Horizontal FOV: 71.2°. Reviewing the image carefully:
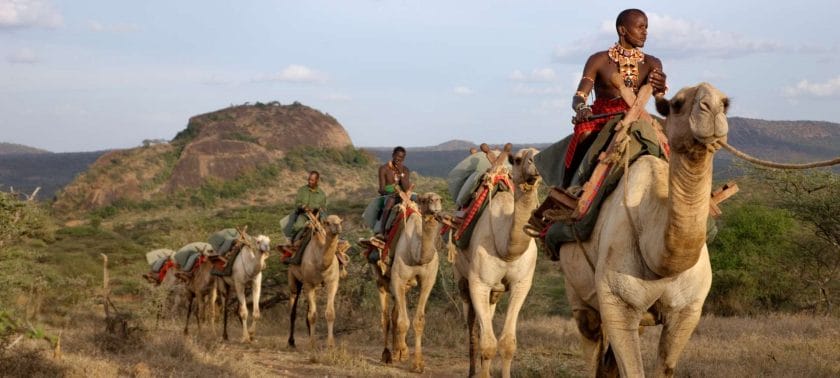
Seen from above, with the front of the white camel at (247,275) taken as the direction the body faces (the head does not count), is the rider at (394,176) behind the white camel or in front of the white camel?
in front

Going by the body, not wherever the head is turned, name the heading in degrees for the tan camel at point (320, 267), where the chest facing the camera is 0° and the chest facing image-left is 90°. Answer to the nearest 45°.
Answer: approximately 315°

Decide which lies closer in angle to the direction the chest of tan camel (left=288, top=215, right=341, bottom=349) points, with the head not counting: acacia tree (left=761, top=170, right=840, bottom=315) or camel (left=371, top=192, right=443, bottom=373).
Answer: the camel

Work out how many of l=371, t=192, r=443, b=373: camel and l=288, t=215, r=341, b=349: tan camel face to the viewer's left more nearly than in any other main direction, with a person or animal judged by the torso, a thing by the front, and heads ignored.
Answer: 0

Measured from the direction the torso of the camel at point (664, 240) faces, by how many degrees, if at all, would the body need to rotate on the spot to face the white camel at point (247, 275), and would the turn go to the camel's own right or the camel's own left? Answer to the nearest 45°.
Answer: approximately 180°

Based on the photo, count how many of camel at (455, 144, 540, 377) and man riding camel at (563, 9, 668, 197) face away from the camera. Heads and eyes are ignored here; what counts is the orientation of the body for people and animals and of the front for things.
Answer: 0

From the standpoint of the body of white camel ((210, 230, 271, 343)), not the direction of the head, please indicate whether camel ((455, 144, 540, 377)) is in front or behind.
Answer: in front

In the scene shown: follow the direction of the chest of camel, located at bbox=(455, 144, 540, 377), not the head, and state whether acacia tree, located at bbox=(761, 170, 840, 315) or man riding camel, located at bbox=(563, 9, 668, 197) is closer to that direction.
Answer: the man riding camel
